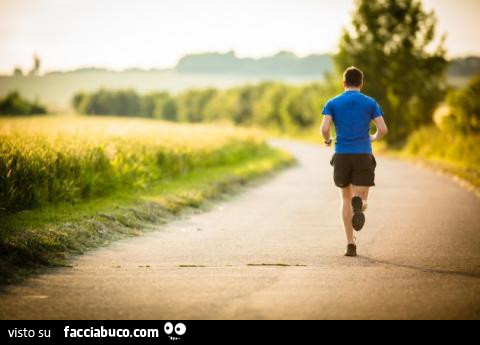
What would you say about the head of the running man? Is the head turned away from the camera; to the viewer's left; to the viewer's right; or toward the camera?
away from the camera

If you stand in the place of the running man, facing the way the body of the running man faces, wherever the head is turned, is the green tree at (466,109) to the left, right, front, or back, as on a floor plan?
front

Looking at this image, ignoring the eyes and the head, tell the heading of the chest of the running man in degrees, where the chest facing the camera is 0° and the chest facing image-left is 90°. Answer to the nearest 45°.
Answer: approximately 180°
